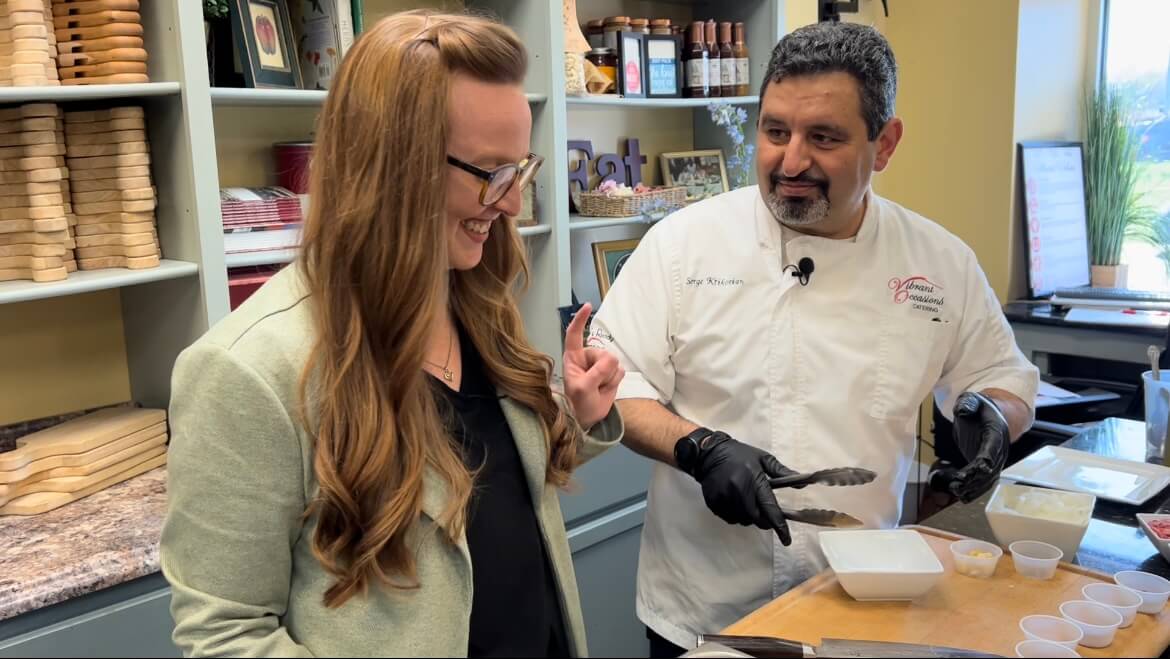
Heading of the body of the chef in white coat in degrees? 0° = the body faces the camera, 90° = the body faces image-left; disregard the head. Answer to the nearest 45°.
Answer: approximately 0°

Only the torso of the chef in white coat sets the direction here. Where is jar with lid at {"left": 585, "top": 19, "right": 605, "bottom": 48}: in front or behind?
behind

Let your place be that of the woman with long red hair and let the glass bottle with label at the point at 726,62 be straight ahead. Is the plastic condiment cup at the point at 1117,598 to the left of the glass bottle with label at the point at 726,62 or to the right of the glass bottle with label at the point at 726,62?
right

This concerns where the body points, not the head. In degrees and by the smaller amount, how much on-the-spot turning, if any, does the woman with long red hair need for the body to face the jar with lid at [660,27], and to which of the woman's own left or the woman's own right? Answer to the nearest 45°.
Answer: approximately 90° to the woman's own left

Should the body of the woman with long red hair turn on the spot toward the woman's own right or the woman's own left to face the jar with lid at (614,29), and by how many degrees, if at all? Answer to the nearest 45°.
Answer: approximately 135° to the woman's own left

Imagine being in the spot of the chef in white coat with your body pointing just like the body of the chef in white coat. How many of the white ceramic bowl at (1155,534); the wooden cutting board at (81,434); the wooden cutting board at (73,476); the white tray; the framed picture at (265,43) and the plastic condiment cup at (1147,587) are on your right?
3

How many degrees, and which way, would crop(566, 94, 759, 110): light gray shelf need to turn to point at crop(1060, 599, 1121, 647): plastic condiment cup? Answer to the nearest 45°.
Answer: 0° — it already faces it

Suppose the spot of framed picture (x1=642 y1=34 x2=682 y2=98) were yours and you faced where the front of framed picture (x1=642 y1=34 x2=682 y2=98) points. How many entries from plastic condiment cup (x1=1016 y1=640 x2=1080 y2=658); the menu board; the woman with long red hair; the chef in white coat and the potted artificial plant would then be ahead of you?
3

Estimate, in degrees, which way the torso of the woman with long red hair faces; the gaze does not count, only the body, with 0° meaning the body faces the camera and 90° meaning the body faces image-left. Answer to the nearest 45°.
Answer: approximately 315°

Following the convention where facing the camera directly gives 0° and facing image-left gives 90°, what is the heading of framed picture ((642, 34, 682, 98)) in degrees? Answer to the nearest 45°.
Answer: approximately 0°
